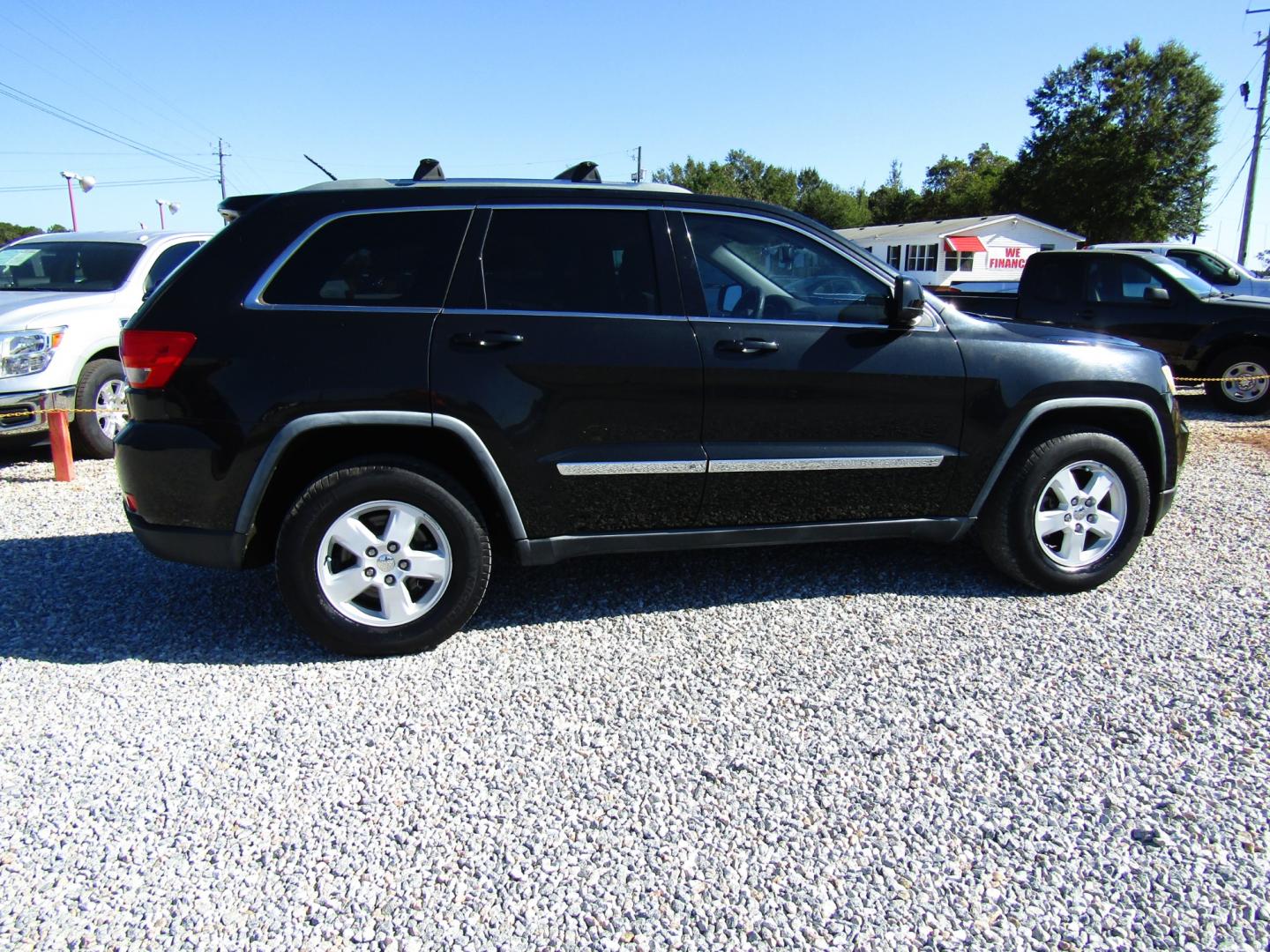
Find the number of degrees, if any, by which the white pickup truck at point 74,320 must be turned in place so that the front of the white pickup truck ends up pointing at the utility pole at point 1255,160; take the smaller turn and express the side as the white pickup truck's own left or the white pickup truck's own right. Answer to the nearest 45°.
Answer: approximately 135° to the white pickup truck's own left

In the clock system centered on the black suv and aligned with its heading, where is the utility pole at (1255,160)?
The utility pole is roughly at 10 o'clock from the black suv.

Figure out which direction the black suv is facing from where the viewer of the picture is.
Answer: facing to the right of the viewer

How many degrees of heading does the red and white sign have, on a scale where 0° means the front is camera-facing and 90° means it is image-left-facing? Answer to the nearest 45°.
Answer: approximately 0°

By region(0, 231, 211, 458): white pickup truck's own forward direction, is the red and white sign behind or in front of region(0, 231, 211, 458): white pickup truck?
behind

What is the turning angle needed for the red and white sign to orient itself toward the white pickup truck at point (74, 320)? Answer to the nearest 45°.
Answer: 0° — it already faces it

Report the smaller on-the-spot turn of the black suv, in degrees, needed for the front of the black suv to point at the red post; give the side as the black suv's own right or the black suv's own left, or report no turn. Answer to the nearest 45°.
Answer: approximately 135° to the black suv's own left

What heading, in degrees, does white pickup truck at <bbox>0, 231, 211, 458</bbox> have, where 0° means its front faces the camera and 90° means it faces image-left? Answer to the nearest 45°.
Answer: approximately 45°

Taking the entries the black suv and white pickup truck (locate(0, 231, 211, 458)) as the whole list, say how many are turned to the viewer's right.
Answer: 1
